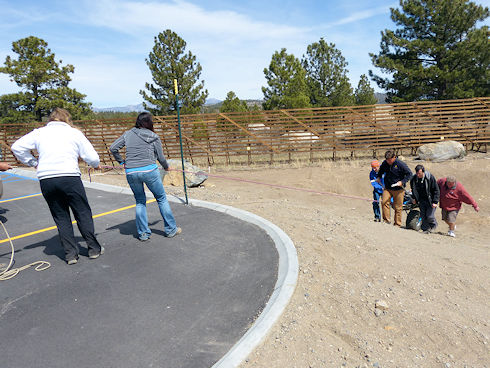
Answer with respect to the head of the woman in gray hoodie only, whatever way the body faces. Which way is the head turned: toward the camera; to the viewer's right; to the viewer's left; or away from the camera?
away from the camera

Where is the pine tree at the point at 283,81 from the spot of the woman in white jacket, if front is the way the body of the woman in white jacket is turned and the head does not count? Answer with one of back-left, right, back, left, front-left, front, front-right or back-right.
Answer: front-right

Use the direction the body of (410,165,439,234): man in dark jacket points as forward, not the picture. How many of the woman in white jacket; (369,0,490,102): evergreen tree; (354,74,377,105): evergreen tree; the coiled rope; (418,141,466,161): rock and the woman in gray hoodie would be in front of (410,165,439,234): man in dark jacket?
3

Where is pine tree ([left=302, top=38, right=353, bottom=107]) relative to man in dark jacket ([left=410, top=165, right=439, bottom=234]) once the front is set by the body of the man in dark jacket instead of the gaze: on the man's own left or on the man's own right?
on the man's own right

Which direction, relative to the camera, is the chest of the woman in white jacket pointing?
away from the camera

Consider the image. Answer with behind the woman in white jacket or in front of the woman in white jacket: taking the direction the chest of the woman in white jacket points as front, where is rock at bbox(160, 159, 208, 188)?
in front

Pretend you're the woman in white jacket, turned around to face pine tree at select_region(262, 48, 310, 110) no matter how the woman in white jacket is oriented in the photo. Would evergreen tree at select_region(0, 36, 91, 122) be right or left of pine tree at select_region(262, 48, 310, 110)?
left

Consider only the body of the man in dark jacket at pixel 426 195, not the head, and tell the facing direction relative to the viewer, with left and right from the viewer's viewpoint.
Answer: facing the viewer and to the left of the viewer

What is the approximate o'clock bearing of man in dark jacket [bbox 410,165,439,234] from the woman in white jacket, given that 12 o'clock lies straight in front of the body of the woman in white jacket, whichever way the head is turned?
The man in dark jacket is roughly at 3 o'clock from the woman in white jacket.

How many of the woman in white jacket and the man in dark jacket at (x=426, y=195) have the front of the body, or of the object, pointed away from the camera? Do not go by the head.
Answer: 1

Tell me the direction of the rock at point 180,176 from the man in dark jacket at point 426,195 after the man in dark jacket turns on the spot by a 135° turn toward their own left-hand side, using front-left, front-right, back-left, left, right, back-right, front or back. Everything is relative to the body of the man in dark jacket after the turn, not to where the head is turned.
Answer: back

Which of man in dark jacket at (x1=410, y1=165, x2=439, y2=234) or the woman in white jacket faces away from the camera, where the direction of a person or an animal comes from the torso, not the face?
the woman in white jacket
